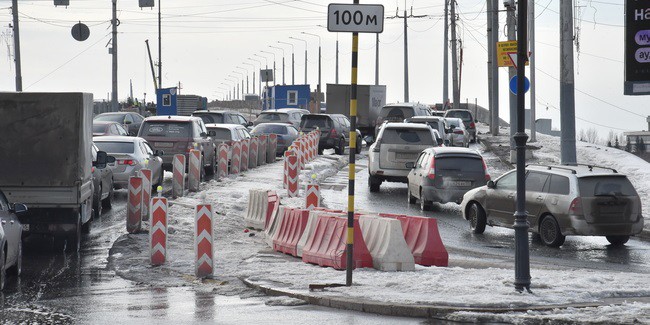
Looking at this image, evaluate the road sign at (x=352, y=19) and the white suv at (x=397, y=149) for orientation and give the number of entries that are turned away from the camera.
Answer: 1

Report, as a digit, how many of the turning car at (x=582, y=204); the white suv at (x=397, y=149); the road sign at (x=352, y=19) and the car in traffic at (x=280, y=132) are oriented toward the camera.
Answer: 1

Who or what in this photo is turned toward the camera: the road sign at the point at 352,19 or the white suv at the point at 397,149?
the road sign

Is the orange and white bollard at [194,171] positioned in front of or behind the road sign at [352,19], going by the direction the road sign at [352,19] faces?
behind

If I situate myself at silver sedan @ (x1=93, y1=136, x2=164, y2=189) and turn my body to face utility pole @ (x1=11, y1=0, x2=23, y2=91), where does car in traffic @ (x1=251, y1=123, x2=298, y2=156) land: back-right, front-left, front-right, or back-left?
front-right

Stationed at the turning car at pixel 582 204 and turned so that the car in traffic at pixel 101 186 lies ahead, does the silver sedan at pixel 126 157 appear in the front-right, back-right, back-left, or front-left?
front-right

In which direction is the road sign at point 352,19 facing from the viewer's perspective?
toward the camera

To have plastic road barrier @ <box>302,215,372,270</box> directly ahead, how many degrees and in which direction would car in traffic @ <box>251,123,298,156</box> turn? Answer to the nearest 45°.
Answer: approximately 135° to its right

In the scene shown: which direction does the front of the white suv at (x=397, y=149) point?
away from the camera

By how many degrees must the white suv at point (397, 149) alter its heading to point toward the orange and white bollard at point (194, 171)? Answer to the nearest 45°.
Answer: approximately 90° to its left

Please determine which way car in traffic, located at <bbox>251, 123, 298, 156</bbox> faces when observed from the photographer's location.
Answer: facing away from the viewer and to the right of the viewer

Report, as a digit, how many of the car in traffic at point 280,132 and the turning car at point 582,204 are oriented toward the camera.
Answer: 0

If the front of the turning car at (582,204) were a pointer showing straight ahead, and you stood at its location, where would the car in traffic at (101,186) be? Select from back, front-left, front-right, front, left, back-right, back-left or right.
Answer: front-left

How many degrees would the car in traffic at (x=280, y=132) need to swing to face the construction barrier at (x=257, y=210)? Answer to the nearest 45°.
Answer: approximately 135° to its right

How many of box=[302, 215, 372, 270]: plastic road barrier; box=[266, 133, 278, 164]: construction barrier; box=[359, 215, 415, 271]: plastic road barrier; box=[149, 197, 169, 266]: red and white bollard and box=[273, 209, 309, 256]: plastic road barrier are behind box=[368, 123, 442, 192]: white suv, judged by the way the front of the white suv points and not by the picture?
4

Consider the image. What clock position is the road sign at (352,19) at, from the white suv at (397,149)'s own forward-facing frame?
The road sign is roughly at 6 o'clock from the white suv.
